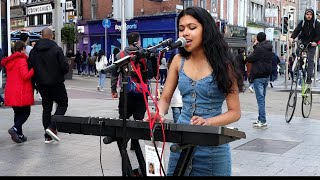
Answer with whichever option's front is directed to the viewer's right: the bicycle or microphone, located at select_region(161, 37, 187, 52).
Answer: the microphone

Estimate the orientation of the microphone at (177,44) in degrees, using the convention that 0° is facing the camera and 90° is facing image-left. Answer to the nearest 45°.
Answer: approximately 270°

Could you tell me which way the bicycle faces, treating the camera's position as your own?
facing the viewer and to the left of the viewer

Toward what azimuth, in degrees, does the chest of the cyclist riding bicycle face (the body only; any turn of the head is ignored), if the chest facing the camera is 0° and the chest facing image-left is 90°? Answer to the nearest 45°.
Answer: approximately 45°

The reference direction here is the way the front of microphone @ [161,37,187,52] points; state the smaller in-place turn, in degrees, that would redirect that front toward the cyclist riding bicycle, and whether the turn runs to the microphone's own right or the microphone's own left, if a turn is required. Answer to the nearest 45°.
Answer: approximately 90° to the microphone's own left

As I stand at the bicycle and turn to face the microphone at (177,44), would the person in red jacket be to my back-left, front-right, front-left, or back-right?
front-right
